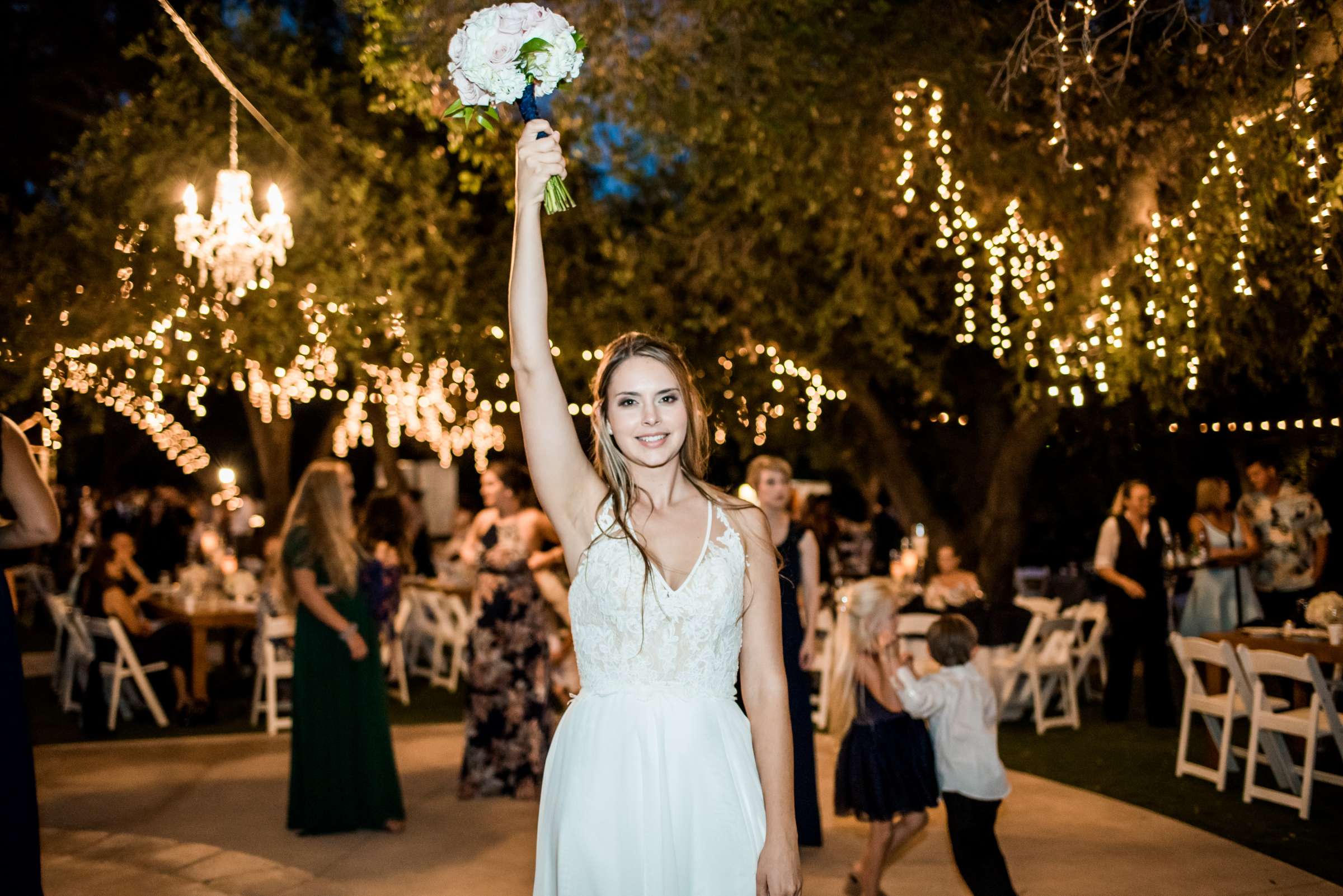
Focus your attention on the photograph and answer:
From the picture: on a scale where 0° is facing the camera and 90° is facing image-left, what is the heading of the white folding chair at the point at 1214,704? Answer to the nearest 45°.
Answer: approximately 225°

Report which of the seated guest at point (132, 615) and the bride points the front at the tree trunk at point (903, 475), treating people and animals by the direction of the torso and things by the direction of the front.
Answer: the seated guest

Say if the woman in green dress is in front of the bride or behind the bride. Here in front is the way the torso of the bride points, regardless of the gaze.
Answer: behind

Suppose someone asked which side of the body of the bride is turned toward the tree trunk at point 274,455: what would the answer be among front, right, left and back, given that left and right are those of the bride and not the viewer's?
back

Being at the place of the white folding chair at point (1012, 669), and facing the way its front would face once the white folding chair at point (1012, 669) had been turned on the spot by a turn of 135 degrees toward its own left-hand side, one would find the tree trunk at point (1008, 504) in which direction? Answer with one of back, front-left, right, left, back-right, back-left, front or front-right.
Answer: back-left

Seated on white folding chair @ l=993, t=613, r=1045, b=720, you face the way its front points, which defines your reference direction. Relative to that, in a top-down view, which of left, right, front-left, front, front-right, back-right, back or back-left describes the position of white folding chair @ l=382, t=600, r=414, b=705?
front

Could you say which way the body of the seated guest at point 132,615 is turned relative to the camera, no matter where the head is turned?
to the viewer's right

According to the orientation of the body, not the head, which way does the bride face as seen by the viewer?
toward the camera

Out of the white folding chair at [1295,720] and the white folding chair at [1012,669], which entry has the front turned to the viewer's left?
the white folding chair at [1012,669]

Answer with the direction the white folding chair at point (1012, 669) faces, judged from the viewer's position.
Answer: facing to the left of the viewer

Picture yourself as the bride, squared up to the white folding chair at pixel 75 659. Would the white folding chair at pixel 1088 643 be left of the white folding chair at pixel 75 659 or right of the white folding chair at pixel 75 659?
right

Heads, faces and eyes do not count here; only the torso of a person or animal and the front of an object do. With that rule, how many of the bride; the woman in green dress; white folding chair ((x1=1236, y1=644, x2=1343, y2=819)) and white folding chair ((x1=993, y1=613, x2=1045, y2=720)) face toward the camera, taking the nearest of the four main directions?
1

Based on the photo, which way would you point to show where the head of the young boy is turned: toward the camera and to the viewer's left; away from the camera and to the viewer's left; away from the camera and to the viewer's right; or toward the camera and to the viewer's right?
away from the camera and to the viewer's left

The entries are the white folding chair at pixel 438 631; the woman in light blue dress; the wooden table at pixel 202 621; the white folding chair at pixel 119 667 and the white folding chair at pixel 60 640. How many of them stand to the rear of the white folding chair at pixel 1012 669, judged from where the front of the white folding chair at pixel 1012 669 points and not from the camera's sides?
1

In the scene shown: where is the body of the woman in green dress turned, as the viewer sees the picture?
to the viewer's right

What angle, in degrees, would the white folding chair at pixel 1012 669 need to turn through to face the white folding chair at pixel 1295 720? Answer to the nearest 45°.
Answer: approximately 135° to its left

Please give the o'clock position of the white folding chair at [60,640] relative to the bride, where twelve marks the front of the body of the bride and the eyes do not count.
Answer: The white folding chair is roughly at 5 o'clock from the bride.

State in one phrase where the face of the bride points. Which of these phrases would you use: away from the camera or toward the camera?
toward the camera
